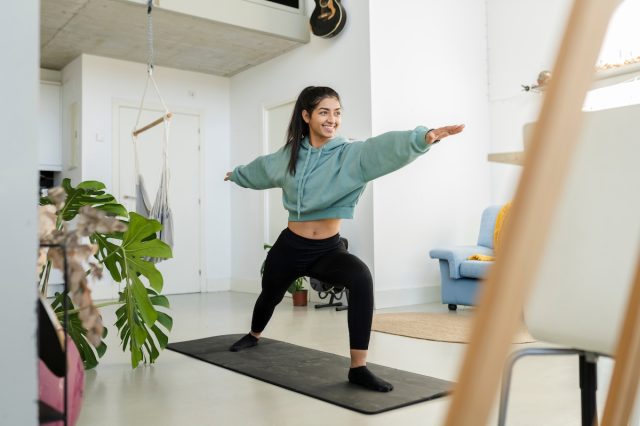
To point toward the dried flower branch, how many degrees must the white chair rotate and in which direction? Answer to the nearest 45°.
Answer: approximately 90° to its left

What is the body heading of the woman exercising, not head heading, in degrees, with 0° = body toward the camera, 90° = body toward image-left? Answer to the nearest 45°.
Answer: approximately 45°

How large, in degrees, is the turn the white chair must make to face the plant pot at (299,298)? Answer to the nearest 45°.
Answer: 0° — it already faces it

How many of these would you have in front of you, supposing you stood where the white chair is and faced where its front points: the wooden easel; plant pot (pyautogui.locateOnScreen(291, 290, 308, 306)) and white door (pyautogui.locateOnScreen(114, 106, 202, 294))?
2

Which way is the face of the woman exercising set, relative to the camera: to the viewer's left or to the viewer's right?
to the viewer's right

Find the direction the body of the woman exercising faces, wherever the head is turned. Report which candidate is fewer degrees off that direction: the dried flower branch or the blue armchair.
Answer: the dried flower branch

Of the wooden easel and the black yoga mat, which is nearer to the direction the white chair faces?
the black yoga mat

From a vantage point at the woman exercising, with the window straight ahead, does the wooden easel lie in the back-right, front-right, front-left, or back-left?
back-right

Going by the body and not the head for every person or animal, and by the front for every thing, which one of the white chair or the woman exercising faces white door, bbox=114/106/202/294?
the white chair

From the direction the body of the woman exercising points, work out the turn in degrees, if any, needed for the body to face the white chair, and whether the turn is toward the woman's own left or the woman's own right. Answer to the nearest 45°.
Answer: approximately 45° to the woman's own left

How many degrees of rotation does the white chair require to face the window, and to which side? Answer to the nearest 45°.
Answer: approximately 45° to its right

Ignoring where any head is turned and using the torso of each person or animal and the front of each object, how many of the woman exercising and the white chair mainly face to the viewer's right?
0

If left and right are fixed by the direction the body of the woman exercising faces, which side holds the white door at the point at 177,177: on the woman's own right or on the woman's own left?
on the woman's own right
